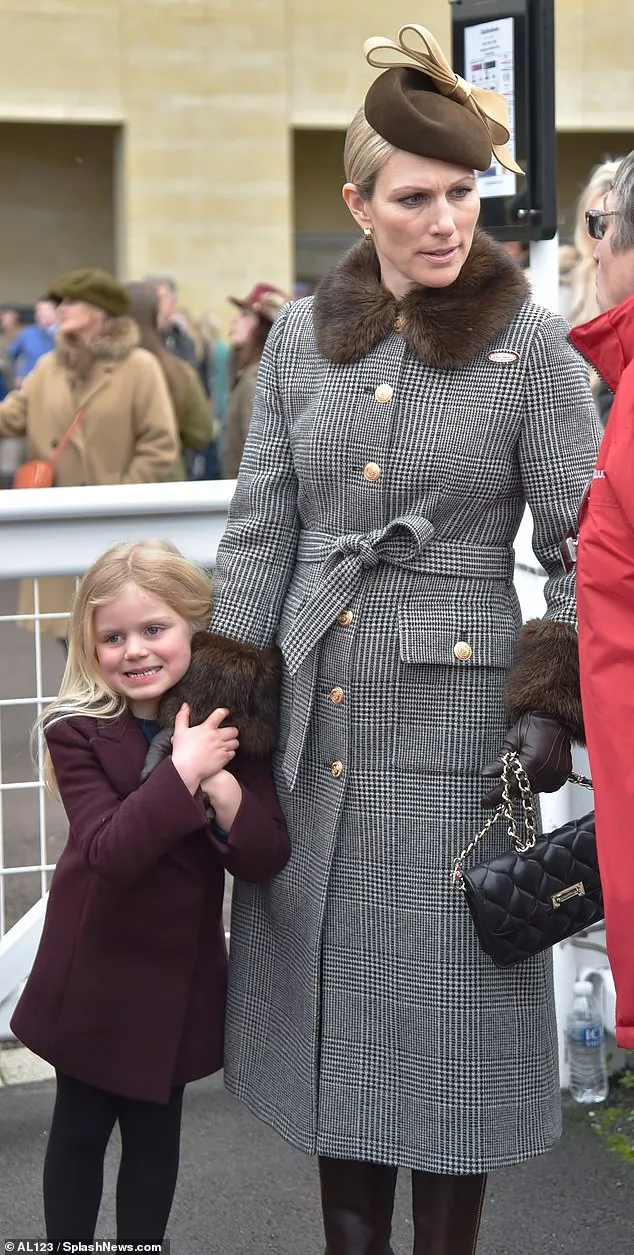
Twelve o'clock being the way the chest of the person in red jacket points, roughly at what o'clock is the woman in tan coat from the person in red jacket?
The woman in tan coat is roughly at 2 o'clock from the person in red jacket.

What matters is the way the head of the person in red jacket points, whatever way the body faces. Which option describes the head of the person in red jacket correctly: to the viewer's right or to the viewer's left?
to the viewer's left

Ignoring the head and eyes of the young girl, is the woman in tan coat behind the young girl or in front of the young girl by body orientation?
behind

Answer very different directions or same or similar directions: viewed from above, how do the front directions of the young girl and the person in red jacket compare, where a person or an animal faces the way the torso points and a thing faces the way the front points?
very different directions

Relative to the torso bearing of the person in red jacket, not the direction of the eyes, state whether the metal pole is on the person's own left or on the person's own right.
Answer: on the person's own right

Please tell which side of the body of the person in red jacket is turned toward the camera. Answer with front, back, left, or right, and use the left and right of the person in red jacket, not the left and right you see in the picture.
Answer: left

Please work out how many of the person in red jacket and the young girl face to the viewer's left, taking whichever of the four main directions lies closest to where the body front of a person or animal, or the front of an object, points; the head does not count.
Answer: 1

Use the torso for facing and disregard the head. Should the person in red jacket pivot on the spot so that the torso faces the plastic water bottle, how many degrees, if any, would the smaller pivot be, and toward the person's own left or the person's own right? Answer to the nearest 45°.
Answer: approximately 90° to the person's own right

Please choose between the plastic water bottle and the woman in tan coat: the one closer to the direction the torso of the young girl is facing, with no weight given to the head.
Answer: the plastic water bottle
